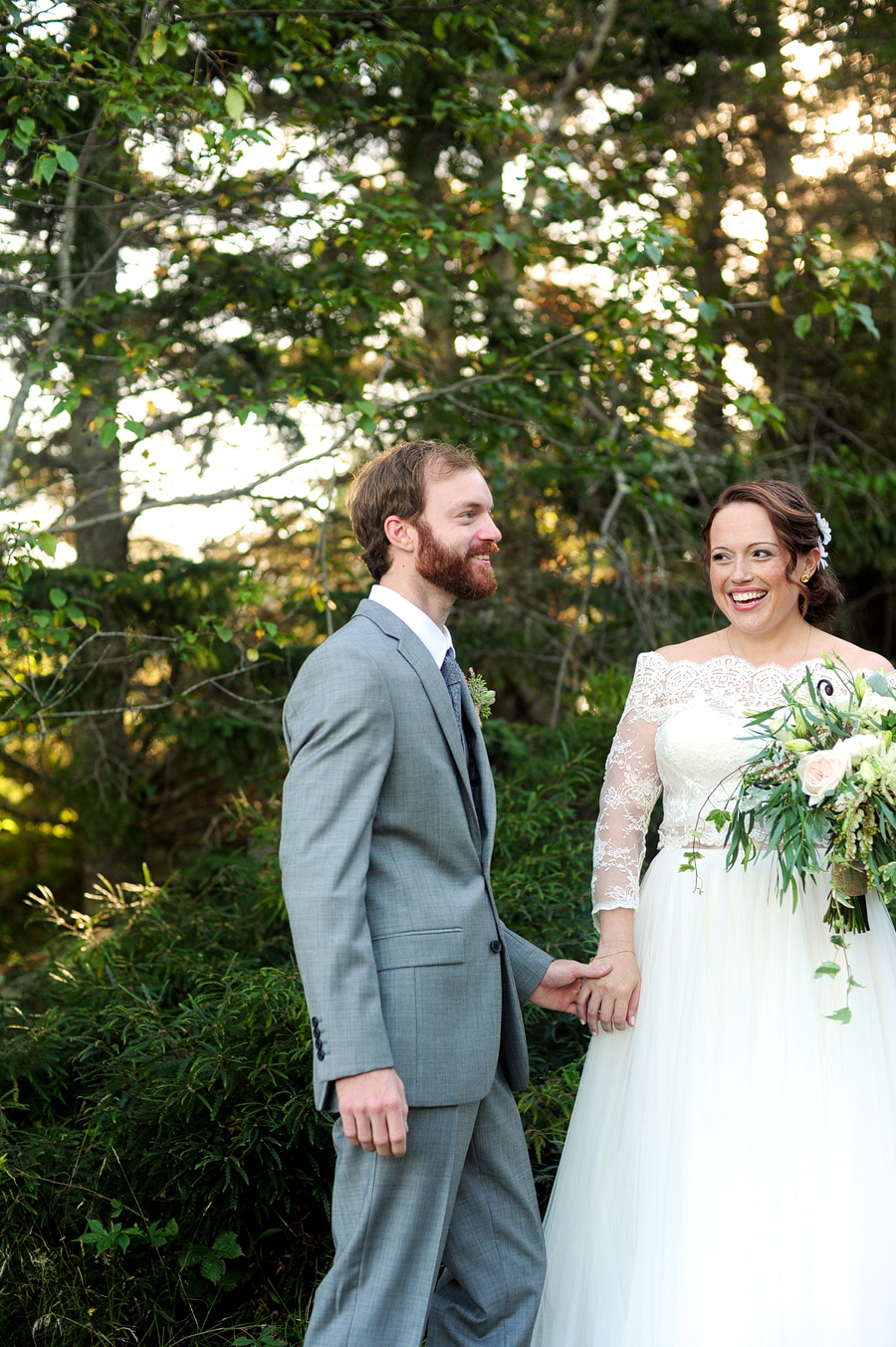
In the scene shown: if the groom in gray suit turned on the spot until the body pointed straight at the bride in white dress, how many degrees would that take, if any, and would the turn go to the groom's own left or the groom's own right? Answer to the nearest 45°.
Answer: approximately 45° to the groom's own left

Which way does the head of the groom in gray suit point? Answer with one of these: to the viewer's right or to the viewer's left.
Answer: to the viewer's right

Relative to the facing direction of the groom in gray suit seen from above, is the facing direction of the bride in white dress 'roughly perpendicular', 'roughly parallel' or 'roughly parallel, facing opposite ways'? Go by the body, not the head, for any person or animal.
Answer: roughly perpendicular

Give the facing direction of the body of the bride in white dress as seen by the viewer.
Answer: toward the camera

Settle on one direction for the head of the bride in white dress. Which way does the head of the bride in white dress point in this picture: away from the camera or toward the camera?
toward the camera

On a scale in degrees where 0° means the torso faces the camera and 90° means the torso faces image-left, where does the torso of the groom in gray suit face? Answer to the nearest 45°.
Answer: approximately 270°

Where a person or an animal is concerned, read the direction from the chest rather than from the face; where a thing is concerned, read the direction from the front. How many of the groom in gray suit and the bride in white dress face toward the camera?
1
